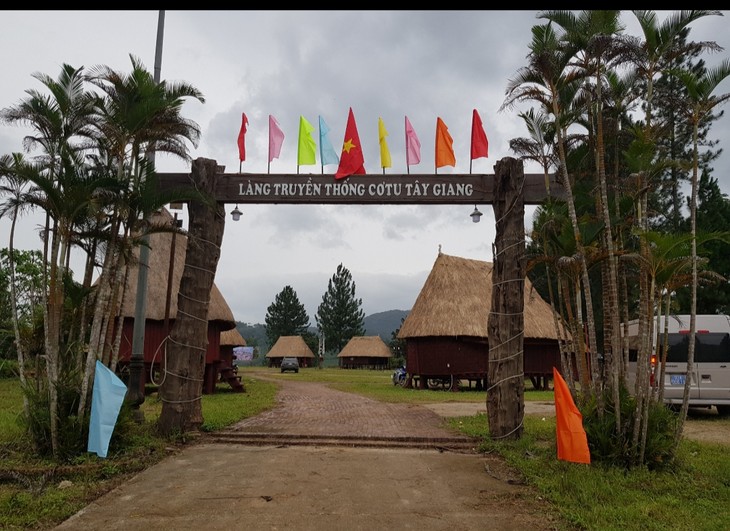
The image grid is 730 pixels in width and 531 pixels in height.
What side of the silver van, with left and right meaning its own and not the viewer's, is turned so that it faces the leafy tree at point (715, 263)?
front

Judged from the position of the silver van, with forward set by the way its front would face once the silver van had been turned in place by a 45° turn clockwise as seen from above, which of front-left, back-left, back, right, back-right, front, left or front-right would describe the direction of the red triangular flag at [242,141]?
back

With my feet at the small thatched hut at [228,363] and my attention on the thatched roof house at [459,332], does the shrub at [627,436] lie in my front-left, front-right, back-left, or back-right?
front-right

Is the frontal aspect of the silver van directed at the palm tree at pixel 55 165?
no

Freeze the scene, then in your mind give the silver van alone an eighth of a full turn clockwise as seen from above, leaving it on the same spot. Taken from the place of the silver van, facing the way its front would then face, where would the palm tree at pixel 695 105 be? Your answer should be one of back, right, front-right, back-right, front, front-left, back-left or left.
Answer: back-right

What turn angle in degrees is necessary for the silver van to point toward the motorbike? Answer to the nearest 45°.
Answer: approximately 45° to its left

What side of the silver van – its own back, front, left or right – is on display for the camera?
back

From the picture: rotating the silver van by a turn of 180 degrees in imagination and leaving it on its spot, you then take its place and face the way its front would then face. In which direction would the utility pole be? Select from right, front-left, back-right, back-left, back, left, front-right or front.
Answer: front-right

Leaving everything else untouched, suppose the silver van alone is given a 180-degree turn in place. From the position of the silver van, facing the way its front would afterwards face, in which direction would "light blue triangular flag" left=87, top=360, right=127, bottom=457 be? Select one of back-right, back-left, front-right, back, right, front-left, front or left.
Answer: front-right

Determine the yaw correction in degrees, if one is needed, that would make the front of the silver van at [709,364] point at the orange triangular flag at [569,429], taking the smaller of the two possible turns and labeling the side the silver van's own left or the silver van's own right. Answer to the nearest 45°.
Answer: approximately 180°

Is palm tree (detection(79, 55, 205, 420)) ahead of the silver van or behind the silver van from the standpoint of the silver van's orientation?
behind

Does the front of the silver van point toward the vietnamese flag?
no

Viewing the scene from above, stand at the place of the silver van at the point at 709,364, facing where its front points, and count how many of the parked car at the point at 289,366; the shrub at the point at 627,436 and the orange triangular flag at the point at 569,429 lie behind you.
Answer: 2

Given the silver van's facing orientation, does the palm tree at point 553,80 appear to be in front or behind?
behind

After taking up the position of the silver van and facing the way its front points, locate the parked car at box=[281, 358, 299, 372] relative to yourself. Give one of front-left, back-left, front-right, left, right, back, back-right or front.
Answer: front-left

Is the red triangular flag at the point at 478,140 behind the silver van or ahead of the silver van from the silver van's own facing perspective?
behind

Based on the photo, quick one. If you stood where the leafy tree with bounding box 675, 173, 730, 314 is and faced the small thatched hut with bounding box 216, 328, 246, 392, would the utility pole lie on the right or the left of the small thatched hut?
left

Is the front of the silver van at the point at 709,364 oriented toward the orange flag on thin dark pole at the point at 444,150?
no
